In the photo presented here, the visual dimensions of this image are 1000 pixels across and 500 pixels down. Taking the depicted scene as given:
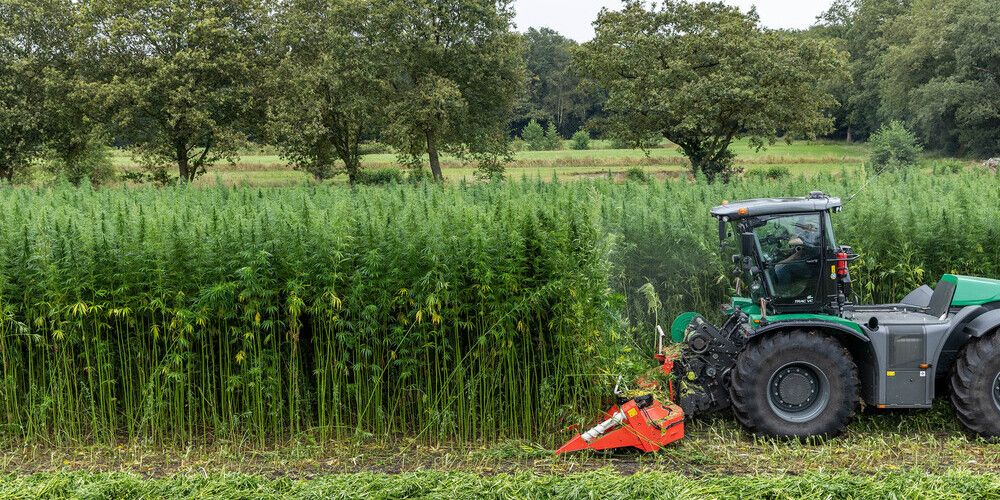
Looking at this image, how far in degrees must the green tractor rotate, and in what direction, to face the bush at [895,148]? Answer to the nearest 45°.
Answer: approximately 90° to its right

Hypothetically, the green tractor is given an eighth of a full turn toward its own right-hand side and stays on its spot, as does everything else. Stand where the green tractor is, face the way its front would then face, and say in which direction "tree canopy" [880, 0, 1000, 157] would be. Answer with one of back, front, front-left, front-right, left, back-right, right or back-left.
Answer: front-right

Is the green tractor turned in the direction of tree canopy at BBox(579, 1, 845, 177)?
no

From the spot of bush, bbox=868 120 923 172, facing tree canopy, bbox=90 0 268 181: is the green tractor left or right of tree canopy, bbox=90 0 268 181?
left

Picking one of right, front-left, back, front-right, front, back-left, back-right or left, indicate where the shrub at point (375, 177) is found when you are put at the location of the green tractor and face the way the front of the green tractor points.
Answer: front-right

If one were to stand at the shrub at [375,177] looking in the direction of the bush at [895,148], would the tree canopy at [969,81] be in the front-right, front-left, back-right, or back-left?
front-left

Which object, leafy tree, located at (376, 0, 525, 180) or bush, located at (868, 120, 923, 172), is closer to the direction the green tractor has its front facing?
the leafy tree

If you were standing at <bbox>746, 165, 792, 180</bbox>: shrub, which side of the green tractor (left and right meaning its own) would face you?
right

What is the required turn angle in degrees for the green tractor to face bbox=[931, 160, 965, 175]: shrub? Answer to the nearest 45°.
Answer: approximately 90° to its right

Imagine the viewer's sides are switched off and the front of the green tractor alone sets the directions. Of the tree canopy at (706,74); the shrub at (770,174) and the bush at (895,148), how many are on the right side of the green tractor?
3

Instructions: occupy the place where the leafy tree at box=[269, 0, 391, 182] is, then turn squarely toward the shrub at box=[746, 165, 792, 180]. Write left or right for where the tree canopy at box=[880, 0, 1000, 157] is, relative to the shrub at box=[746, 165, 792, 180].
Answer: left

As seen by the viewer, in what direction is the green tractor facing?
to the viewer's left

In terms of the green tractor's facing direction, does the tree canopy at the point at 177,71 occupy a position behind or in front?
in front

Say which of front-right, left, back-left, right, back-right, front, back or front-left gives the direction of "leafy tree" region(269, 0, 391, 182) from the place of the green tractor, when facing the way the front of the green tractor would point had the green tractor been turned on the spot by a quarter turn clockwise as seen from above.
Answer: front-left

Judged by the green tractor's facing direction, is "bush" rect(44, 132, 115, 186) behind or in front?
in front
